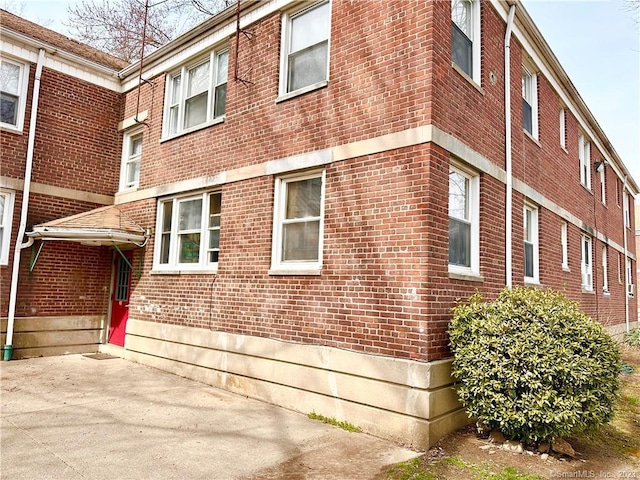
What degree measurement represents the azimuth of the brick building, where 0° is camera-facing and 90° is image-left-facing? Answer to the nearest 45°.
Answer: approximately 45°

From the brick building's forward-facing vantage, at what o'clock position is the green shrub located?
The green shrub is roughly at 9 o'clock from the brick building.
